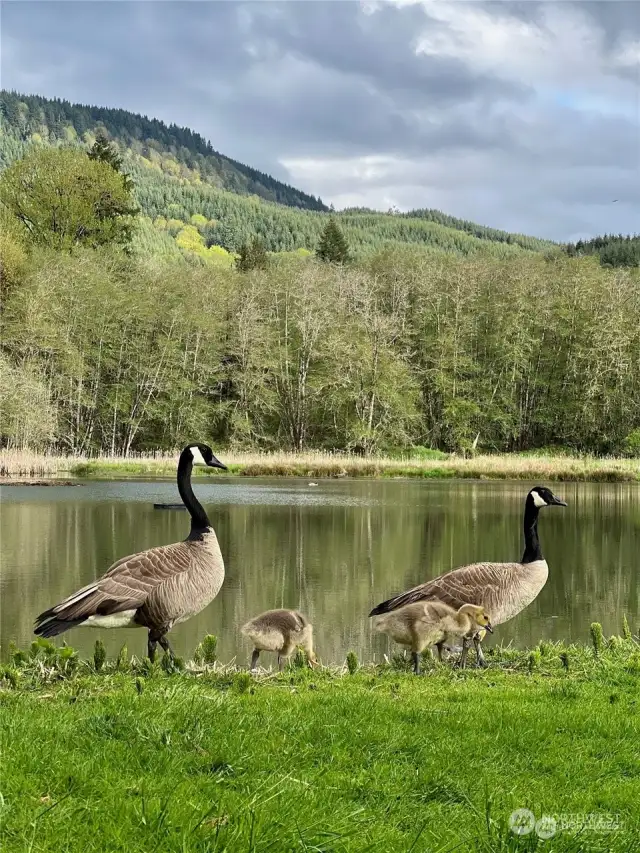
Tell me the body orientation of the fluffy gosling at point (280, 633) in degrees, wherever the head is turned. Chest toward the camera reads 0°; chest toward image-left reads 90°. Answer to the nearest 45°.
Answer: approximately 270°

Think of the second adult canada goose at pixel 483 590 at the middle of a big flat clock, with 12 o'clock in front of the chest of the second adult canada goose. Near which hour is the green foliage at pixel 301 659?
The green foliage is roughly at 5 o'clock from the second adult canada goose.

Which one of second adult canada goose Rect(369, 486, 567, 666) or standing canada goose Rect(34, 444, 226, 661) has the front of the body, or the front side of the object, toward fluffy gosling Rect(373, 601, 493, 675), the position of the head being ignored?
the standing canada goose

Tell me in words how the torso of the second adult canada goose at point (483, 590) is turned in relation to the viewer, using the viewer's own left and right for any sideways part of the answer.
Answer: facing to the right of the viewer

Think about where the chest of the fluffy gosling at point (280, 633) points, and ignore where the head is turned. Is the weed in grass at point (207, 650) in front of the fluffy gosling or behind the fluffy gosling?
behind

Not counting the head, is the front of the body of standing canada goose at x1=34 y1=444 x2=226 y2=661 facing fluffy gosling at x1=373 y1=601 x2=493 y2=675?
yes

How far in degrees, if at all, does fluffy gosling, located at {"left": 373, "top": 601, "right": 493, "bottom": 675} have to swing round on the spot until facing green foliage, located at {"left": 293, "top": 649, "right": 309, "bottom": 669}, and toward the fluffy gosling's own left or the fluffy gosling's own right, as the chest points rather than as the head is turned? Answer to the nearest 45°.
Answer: approximately 180°

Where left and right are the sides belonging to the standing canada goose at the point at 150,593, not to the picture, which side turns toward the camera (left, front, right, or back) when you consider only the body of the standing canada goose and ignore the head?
right

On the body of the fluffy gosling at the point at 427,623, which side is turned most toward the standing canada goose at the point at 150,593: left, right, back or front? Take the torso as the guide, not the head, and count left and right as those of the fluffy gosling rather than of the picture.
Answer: back

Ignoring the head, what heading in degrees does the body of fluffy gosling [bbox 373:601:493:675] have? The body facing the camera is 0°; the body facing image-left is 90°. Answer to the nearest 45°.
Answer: approximately 270°
